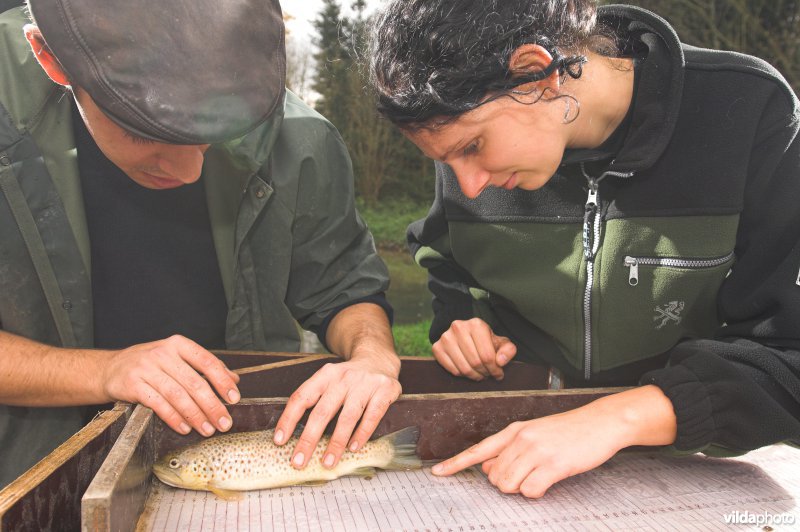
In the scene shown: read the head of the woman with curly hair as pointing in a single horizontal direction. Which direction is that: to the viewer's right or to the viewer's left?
to the viewer's left

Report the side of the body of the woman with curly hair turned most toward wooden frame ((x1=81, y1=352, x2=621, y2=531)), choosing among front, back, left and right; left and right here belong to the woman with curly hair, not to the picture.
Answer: front

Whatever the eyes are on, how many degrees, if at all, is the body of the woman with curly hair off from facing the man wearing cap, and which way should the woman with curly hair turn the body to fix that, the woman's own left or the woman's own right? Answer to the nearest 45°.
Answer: approximately 45° to the woman's own right

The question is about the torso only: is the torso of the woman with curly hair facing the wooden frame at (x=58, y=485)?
yes

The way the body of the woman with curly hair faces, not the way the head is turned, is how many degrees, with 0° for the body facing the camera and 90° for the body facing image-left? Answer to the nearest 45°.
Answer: approximately 45°

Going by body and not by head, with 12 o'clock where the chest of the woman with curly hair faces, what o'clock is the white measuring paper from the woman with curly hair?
The white measuring paper is roughly at 11 o'clock from the woman with curly hair.

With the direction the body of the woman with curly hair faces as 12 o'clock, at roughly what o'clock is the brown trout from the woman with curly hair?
The brown trout is roughly at 12 o'clock from the woman with curly hair.
